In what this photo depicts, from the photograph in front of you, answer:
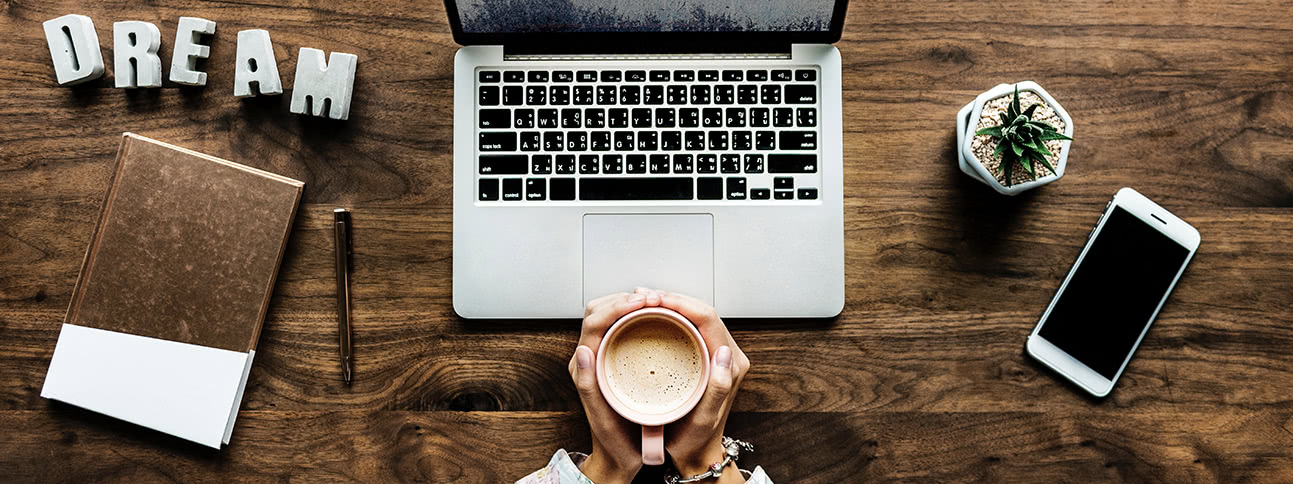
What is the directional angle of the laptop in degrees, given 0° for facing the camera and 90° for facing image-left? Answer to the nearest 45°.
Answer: approximately 0°
